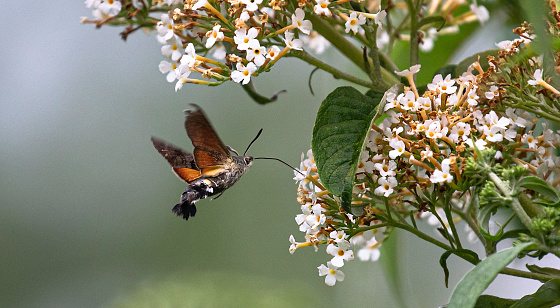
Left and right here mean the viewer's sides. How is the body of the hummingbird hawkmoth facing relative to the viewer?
facing to the right of the viewer
